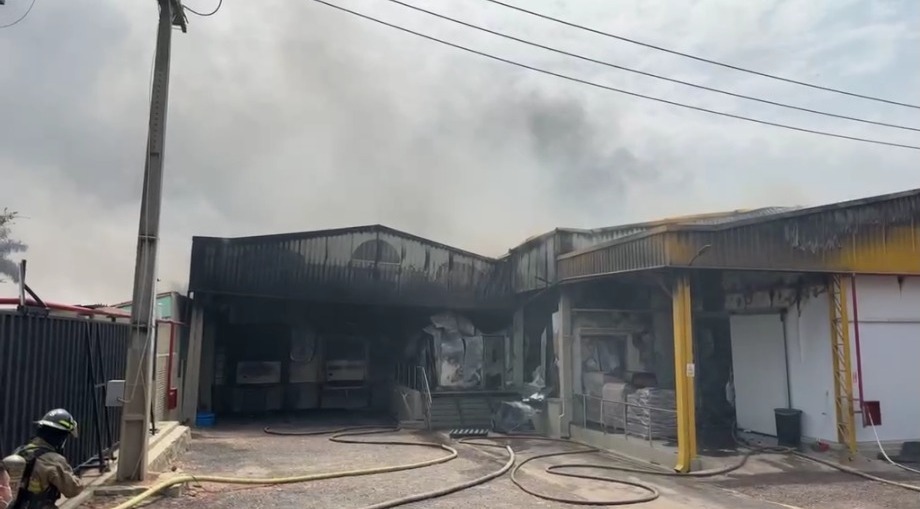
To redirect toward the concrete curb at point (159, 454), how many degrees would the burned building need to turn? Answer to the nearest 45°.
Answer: approximately 45° to its right

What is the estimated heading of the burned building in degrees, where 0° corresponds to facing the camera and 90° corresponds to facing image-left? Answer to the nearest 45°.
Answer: approximately 0°

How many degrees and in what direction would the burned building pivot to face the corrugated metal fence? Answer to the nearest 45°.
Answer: approximately 45° to its right

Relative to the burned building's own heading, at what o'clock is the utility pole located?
The utility pole is roughly at 1 o'clock from the burned building.
